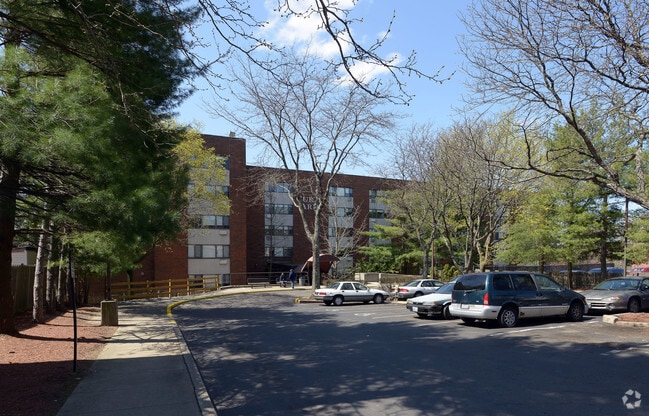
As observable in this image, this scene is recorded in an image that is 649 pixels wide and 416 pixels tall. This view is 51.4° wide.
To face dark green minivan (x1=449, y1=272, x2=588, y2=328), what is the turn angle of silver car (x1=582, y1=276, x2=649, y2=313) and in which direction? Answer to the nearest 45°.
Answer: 0° — it already faces it

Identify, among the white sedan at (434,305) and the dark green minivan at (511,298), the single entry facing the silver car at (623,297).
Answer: the dark green minivan

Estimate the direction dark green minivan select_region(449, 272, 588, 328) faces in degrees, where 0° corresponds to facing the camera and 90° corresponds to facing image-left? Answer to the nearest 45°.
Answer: approximately 225°

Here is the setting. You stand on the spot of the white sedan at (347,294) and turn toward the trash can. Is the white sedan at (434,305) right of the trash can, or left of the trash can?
left

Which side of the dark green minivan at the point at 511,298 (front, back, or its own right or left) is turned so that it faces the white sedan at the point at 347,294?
left

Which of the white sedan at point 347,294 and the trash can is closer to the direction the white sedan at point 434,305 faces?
the trash can
